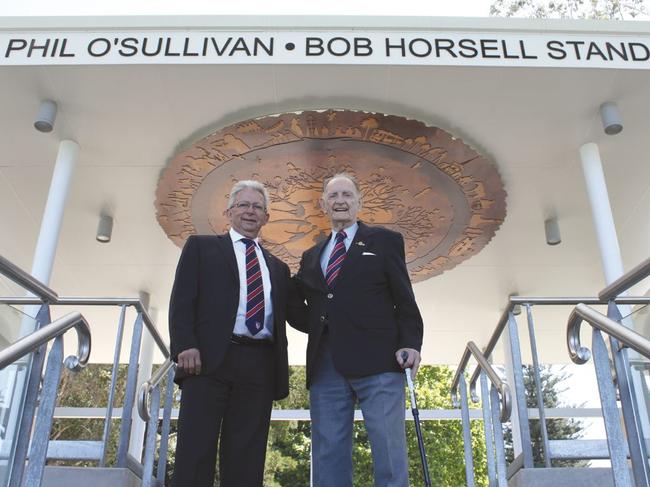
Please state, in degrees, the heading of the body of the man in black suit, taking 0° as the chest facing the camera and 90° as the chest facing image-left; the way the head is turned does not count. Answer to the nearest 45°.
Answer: approximately 315°

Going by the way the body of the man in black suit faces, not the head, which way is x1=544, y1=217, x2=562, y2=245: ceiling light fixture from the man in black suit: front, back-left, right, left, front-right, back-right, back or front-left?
left
